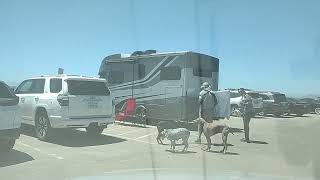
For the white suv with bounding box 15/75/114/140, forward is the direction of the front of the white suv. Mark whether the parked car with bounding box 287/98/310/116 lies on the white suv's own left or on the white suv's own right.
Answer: on the white suv's own right

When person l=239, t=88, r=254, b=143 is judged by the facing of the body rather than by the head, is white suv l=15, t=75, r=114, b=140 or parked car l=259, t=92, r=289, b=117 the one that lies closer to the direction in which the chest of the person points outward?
the white suv

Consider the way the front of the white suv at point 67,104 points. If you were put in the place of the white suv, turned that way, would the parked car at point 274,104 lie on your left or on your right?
on your right

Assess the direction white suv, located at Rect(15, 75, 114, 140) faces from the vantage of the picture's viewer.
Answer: facing away from the viewer and to the left of the viewer

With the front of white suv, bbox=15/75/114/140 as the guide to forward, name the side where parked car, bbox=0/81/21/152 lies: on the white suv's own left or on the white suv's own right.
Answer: on the white suv's own left

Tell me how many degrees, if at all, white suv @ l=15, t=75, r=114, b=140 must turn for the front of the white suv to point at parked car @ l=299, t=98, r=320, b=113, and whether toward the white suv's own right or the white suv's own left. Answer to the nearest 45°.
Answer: approximately 90° to the white suv's own right

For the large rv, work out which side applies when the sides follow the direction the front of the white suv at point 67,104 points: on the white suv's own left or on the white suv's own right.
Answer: on the white suv's own right

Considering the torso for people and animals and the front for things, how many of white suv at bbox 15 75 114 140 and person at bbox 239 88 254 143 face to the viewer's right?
0
